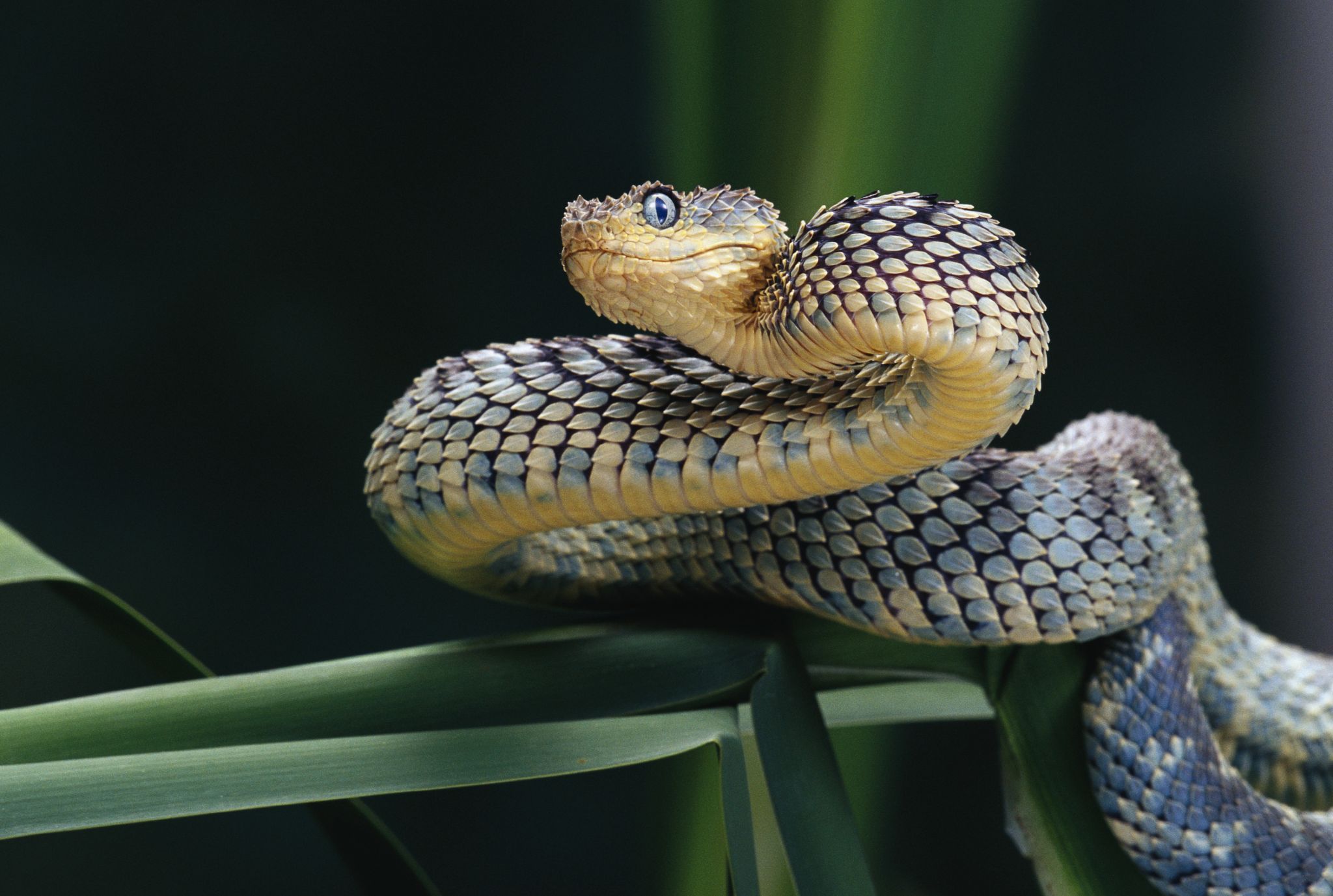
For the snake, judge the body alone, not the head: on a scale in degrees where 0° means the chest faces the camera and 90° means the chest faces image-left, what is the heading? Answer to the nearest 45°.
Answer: approximately 90°
